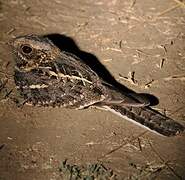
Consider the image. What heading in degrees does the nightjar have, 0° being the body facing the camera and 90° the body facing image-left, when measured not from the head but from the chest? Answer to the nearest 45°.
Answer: approximately 90°
